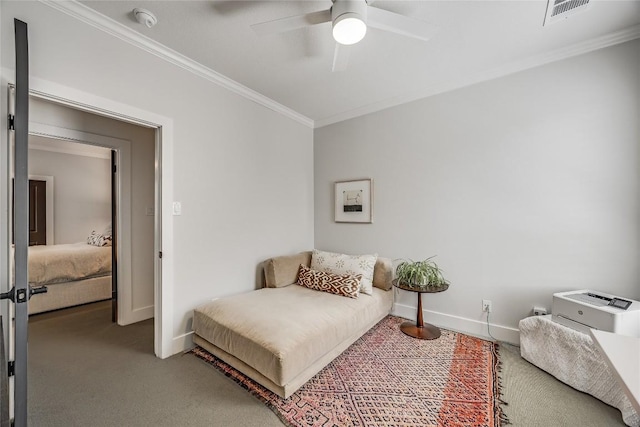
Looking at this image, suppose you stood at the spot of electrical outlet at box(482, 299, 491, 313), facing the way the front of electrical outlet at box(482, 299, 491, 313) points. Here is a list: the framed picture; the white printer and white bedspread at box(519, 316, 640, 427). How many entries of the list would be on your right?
1

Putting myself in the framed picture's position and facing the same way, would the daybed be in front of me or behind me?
in front

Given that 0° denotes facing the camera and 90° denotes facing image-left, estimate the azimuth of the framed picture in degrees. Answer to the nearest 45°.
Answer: approximately 45°

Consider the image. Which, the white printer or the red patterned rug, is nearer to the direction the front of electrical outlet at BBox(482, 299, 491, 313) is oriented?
the red patterned rug

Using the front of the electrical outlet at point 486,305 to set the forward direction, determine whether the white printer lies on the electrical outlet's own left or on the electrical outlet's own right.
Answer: on the electrical outlet's own left

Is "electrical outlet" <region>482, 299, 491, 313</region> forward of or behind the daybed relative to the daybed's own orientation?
behind

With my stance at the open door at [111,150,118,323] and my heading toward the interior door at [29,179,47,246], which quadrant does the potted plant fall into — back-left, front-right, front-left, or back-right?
back-right

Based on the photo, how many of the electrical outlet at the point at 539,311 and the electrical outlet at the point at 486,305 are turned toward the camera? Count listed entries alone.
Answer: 2

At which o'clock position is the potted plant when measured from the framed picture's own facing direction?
The potted plant is roughly at 9 o'clock from the framed picture.
